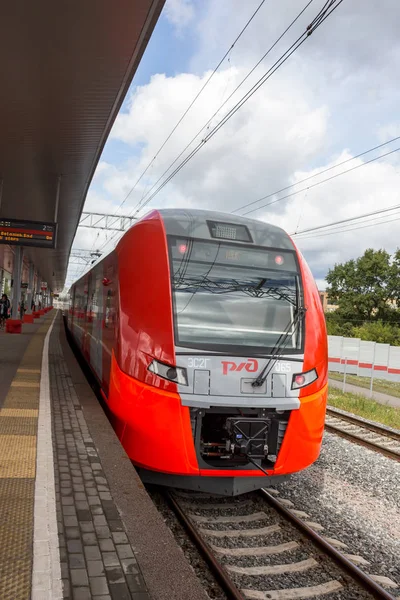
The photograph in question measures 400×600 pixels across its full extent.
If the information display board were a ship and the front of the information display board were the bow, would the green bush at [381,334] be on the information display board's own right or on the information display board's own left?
on the information display board's own left

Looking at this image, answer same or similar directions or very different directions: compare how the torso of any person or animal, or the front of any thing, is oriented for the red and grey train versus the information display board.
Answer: same or similar directions

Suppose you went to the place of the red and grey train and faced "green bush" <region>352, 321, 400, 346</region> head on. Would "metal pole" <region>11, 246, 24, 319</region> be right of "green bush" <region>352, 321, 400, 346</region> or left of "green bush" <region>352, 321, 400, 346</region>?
left

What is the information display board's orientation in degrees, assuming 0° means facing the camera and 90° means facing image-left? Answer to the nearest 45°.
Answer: approximately 0°

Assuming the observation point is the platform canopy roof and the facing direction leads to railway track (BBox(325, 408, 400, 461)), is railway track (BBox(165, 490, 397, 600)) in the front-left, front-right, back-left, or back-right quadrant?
front-right

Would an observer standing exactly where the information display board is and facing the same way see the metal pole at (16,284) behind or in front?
behind

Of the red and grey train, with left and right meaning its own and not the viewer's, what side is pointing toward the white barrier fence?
left

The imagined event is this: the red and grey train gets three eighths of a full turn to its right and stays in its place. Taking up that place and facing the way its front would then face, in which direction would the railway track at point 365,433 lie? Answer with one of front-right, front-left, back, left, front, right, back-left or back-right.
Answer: back-right

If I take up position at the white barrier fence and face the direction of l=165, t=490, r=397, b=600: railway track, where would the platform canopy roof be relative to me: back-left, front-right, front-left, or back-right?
front-right

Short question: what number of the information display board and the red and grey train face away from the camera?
0

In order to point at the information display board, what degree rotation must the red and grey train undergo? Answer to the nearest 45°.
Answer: approximately 90° to its right
